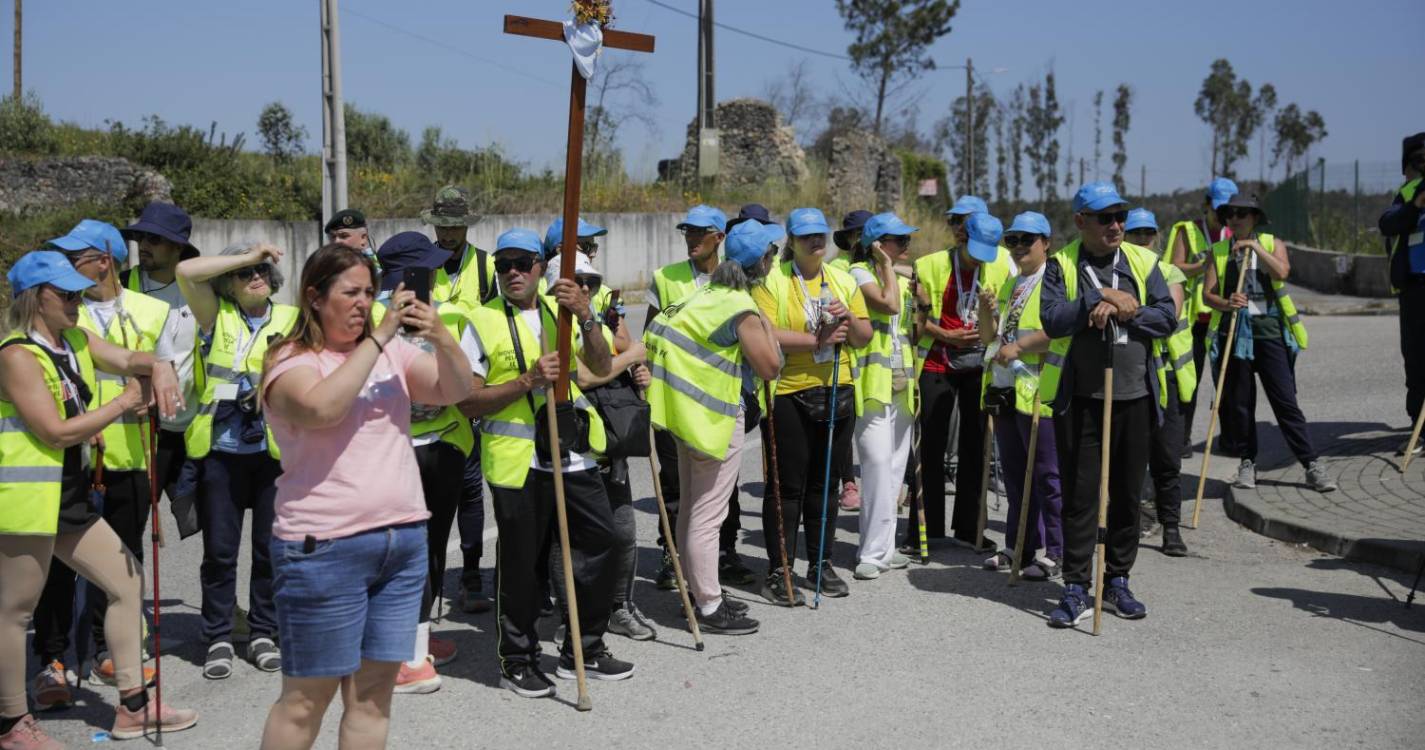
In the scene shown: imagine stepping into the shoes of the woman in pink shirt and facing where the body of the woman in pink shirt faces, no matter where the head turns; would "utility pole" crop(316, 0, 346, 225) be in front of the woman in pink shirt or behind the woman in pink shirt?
behind

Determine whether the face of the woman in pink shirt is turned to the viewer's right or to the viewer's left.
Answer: to the viewer's right

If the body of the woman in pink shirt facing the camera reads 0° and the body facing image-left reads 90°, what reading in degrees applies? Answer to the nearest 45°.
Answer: approximately 315°
